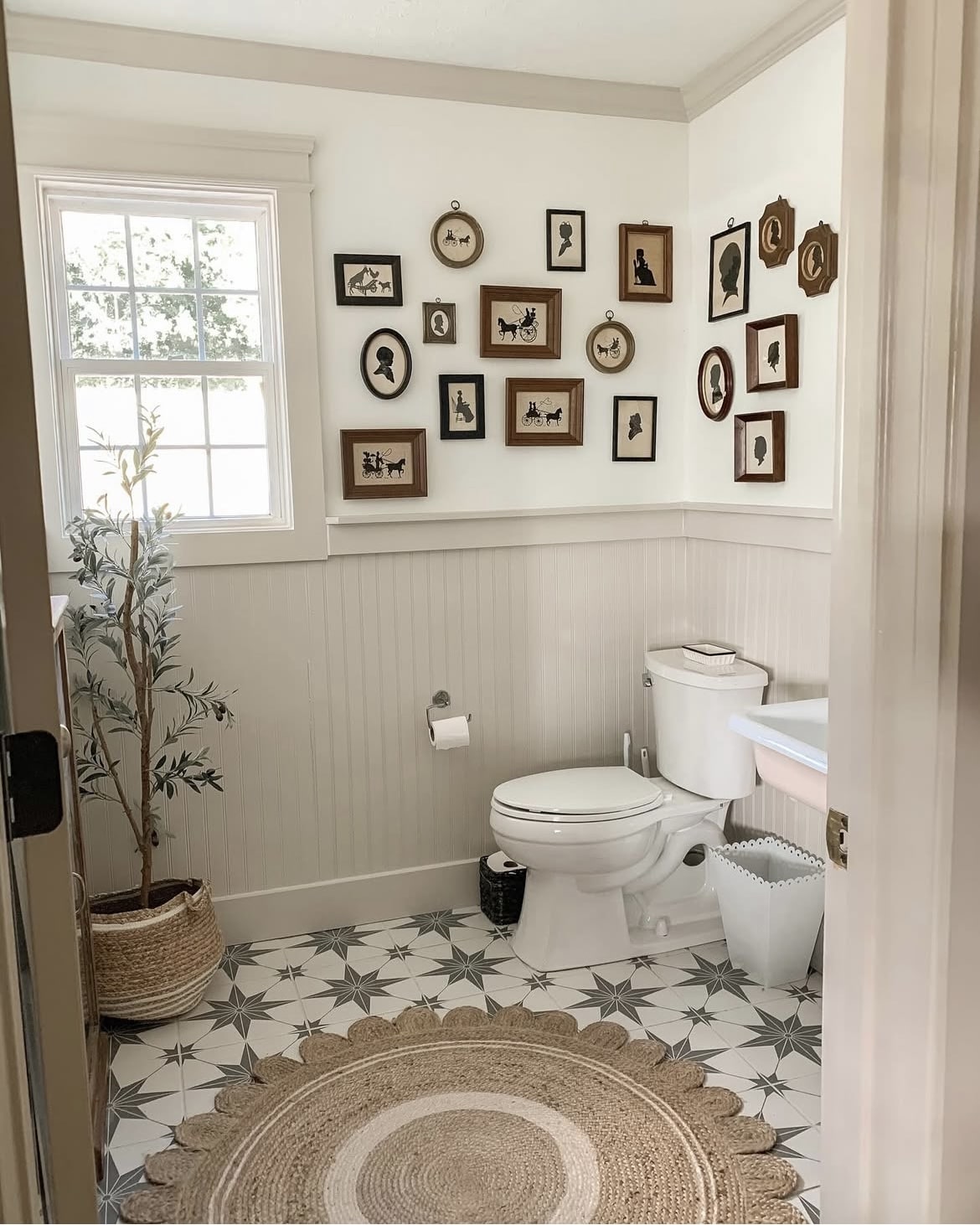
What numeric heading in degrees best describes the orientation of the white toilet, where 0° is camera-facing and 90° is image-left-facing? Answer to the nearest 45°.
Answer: approximately 45°

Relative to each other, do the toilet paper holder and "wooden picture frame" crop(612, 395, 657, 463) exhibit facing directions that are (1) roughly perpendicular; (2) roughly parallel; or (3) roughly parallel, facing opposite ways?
roughly parallel

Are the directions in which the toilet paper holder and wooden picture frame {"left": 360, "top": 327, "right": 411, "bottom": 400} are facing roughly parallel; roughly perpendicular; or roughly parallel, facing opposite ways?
roughly parallel

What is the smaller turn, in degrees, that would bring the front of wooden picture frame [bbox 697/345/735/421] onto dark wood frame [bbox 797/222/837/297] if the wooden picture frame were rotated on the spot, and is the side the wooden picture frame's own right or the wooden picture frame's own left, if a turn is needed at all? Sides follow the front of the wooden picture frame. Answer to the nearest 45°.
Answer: approximately 90° to the wooden picture frame's own left

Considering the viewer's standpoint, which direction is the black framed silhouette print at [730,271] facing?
facing the viewer and to the left of the viewer

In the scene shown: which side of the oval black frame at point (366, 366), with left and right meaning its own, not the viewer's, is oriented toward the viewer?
front

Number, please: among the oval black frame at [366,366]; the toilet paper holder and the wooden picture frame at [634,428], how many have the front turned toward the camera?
3

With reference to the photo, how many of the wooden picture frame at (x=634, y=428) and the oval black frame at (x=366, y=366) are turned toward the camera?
2

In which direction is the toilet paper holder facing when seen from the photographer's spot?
facing the viewer

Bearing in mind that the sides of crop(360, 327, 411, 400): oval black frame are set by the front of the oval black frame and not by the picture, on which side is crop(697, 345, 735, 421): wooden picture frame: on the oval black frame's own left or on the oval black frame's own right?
on the oval black frame's own left

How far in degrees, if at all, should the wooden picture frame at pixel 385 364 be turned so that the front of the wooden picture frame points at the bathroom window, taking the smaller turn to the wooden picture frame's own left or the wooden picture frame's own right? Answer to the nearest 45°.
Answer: approximately 90° to the wooden picture frame's own right

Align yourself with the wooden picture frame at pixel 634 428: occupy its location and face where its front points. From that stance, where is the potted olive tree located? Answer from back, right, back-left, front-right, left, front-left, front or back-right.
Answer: front-right
